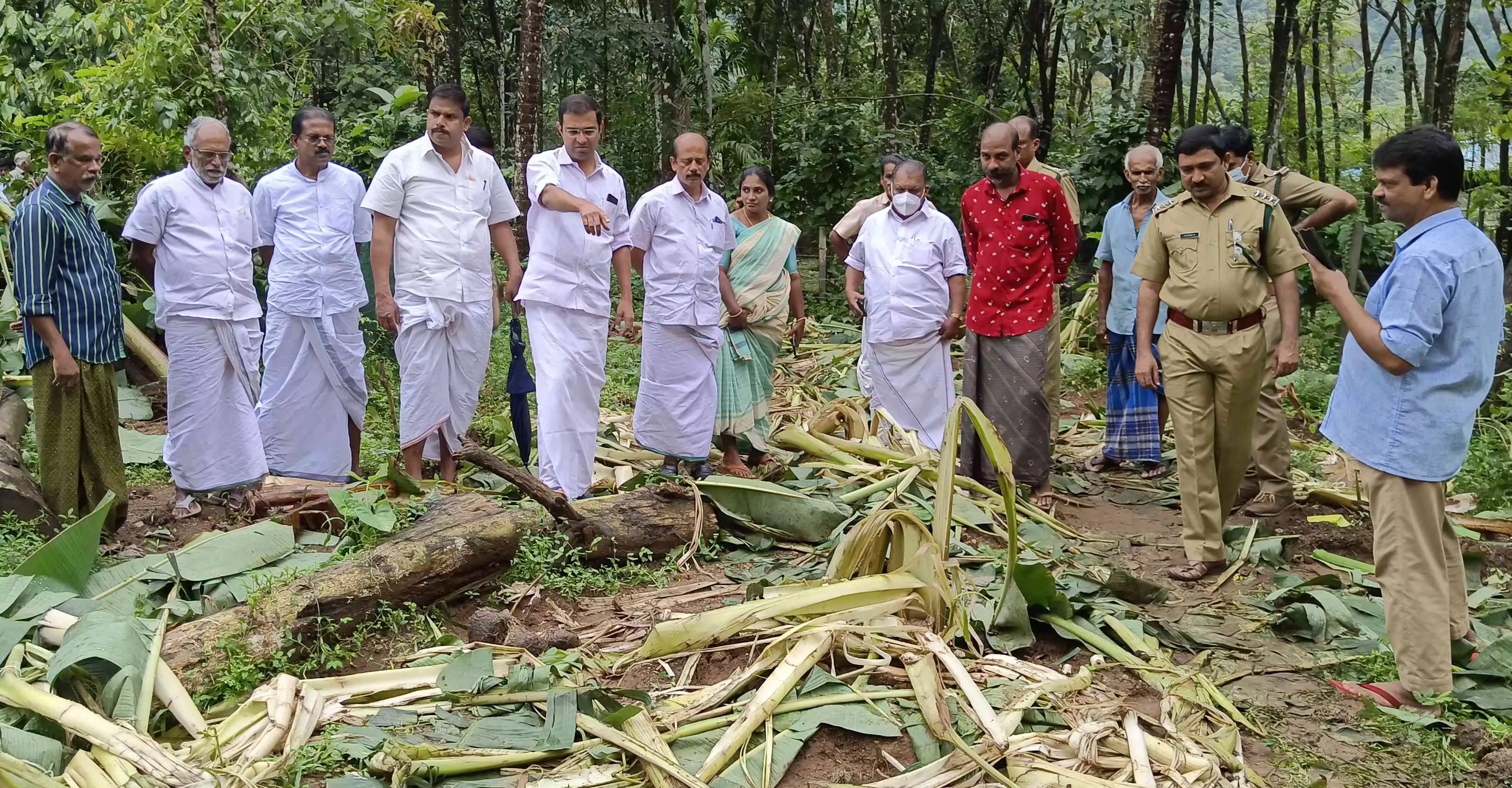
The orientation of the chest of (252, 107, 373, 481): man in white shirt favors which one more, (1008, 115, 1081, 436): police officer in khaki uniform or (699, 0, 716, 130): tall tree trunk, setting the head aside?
the police officer in khaki uniform

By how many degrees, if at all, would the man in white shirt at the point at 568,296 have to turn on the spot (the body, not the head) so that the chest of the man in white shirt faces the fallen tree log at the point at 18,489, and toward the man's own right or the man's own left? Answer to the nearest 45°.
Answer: approximately 90° to the man's own right

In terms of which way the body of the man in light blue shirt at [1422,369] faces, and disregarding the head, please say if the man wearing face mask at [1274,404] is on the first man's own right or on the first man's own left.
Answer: on the first man's own right

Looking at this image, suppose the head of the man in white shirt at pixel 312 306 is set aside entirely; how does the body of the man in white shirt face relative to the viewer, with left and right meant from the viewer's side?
facing the viewer

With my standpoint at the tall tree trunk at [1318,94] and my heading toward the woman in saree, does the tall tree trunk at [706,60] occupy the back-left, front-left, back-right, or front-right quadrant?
front-right

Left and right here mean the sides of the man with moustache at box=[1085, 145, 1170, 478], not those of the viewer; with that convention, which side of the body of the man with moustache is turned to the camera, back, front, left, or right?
front

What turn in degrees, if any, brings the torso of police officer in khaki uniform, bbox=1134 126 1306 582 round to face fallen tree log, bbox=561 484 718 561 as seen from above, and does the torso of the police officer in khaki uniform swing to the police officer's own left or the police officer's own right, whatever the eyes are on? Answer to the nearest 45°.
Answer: approximately 45° to the police officer's own right

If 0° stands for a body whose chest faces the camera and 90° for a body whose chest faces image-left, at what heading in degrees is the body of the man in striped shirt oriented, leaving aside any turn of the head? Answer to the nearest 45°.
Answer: approximately 315°

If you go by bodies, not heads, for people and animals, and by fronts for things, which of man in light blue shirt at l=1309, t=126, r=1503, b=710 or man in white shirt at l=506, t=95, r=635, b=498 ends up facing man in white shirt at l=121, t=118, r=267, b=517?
the man in light blue shirt

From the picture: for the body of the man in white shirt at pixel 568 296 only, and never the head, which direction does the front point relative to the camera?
toward the camera
